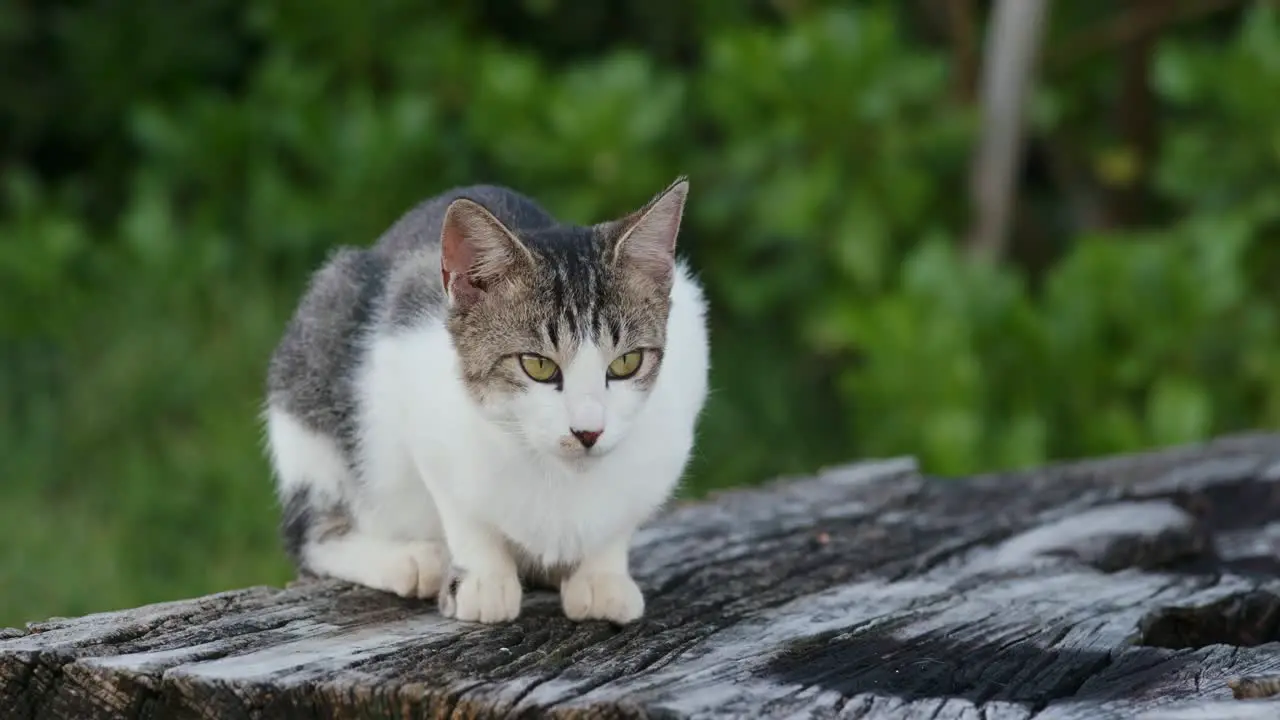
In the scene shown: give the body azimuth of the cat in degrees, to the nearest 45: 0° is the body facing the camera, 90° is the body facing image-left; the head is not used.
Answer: approximately 315°
